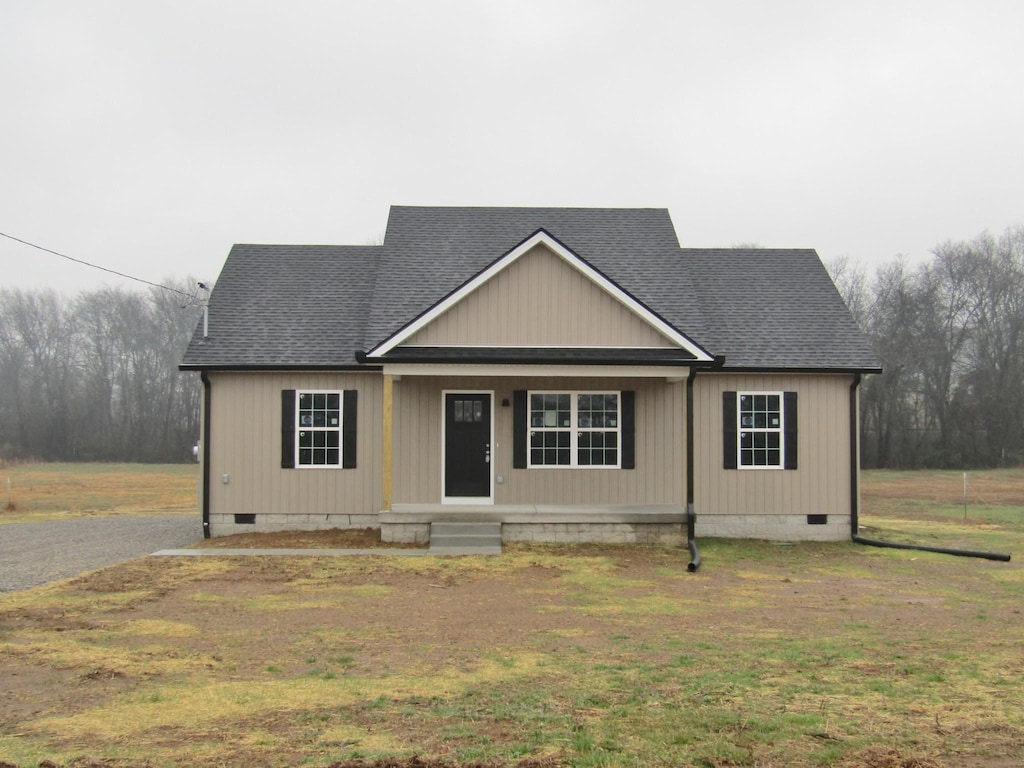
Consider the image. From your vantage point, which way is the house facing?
toward the camera
